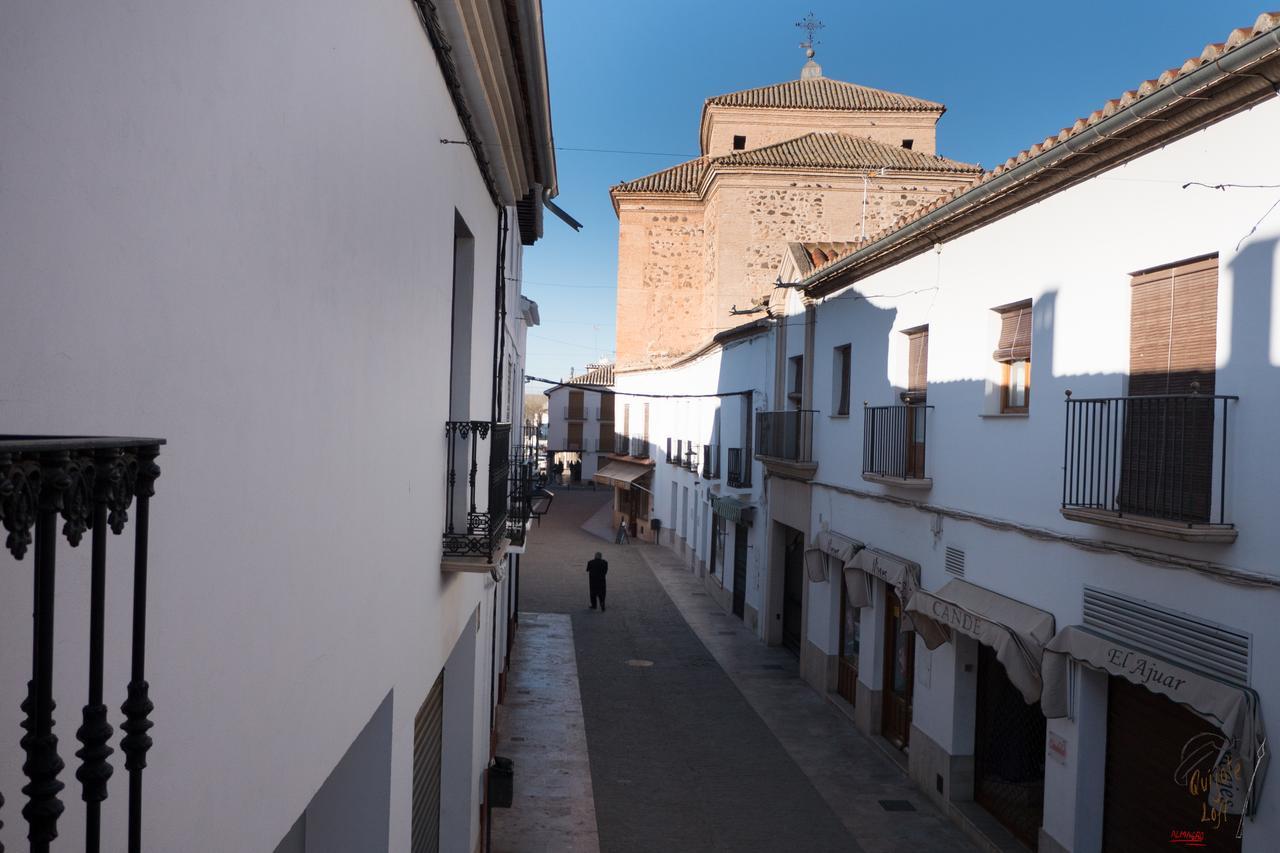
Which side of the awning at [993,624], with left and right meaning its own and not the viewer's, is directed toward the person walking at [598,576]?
right

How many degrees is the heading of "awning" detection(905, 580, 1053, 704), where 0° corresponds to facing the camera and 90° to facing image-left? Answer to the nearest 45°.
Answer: approximately 45°

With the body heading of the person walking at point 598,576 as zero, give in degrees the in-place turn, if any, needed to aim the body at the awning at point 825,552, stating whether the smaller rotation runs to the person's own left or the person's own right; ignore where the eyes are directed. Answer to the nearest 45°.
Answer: approximately 135° to the person's own right

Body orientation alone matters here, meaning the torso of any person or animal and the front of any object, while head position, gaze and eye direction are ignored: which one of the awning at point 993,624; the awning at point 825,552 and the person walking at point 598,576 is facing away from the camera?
the person walking

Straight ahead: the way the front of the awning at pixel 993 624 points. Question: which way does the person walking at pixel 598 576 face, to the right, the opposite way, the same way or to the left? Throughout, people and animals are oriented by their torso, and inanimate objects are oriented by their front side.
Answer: to the right

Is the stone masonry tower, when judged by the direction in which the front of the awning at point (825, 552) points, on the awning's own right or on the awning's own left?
on the awning's own right

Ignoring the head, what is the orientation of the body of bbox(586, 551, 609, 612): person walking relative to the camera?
away from the camera

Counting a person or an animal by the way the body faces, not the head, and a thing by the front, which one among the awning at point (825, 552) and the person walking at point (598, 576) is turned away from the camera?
the person walking
